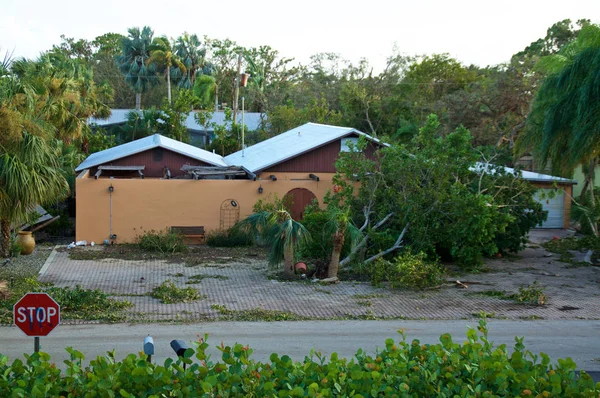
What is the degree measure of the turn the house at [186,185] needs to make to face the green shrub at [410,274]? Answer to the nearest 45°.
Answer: approximately 45° to its left

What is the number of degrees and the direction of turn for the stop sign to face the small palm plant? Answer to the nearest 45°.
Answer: approximately 135° to its left

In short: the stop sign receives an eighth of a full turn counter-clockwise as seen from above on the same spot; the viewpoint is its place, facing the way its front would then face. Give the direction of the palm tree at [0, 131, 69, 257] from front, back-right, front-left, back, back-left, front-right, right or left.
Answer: back-left

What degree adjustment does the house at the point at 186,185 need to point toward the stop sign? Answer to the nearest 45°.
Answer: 0° — it already faces it

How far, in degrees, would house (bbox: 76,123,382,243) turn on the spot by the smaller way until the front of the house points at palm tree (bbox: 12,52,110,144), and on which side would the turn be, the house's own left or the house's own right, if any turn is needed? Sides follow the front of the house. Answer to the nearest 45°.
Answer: approximately 135° to the house's own right

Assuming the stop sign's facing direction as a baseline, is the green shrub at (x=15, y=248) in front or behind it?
behind

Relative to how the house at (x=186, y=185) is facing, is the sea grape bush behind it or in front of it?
in front

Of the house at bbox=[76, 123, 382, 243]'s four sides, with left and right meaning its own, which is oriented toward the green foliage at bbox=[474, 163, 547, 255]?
left

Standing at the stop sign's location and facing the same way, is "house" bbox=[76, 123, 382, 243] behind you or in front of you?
behind

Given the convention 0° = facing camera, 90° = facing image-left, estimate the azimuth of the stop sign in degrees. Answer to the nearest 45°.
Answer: approximately 0°

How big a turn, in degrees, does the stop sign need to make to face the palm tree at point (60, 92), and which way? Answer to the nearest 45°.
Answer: approximately 180°
